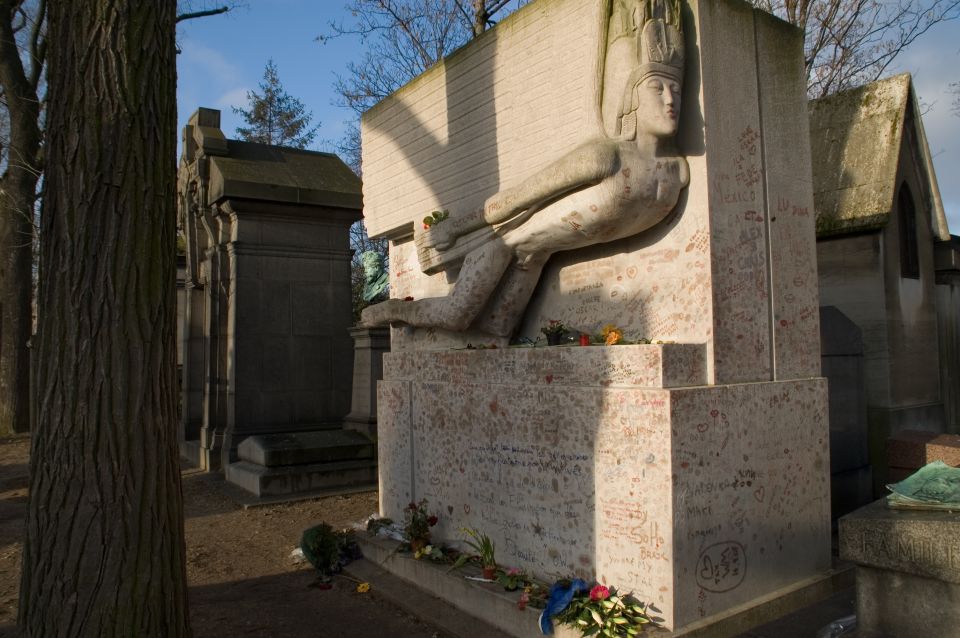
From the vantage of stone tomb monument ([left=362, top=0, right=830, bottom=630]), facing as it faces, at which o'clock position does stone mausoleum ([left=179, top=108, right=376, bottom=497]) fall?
The stone mausoleum is roughly at 3 o'clock from the stone tomb monument.

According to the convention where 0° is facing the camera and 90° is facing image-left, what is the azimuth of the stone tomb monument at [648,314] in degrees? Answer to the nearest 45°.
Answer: approximately 45°

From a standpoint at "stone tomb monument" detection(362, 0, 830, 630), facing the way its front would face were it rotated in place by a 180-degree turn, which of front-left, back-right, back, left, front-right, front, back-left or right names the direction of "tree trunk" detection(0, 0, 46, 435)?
left

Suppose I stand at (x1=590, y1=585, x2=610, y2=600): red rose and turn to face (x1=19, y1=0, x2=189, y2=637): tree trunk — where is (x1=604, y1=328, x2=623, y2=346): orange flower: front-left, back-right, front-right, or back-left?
back-right

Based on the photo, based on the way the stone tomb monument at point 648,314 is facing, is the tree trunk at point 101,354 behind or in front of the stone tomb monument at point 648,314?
in front
